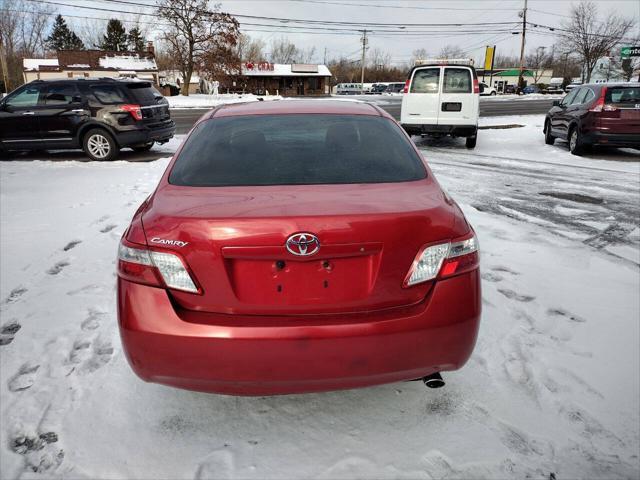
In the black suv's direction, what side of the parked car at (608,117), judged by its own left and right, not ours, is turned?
left

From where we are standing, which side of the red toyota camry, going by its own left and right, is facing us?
back

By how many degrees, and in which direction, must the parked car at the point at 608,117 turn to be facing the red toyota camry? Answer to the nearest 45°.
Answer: approximately 135° to its left

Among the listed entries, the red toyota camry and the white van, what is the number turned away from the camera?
2

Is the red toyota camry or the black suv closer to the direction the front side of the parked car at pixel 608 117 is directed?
the black suv

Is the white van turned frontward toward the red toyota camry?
no

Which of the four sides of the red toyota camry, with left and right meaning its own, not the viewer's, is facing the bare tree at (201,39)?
front

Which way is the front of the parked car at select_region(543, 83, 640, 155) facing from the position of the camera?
facing away from the viewer and to the left of the viewer

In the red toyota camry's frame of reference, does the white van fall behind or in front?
in front

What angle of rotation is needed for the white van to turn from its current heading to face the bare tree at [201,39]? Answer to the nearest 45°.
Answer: approximately 45° to its left

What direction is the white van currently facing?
away from the camera

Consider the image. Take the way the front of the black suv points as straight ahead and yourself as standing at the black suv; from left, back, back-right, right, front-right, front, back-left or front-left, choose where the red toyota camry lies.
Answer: back-left

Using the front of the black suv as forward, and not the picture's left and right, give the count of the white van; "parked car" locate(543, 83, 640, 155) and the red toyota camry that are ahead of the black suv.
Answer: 0

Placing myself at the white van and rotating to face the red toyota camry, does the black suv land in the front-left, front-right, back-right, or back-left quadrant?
front-right

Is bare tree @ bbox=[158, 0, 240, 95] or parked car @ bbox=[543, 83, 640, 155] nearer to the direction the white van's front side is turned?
the bare tree

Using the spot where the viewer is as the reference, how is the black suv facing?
facing away from the viewer and to the left of the viewer

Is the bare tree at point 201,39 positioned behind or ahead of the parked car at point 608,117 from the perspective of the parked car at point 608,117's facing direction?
ahead

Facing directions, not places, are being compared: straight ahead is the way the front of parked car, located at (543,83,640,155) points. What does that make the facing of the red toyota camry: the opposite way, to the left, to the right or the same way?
the same way

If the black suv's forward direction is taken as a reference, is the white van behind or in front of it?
behind
